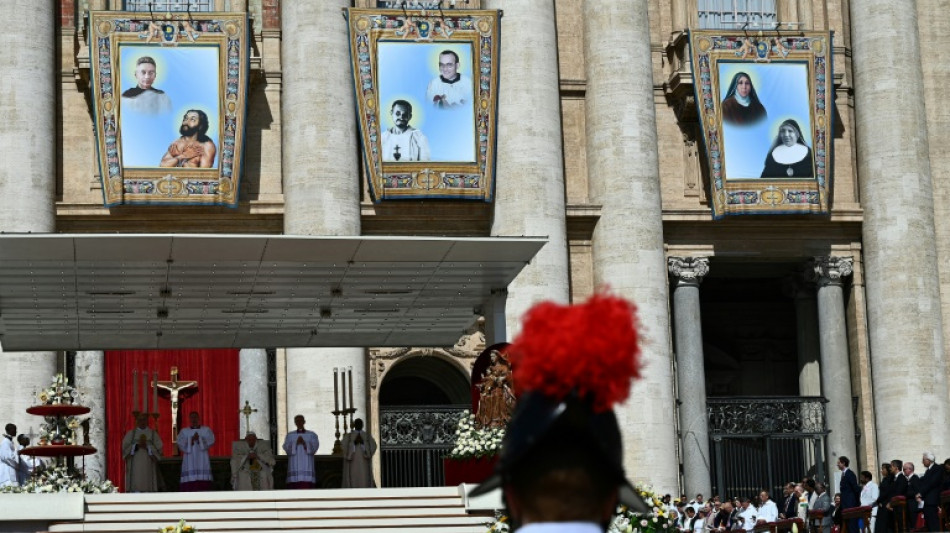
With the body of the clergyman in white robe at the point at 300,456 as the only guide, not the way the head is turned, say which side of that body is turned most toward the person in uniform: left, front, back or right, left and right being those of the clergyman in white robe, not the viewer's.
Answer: front

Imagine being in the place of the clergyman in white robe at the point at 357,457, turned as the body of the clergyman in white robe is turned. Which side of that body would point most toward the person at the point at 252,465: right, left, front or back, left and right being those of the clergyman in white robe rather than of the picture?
right

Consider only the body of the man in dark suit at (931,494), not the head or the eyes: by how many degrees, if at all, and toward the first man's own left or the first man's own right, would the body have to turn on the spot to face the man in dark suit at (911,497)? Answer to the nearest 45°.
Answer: approximately 45° to the first man's own right

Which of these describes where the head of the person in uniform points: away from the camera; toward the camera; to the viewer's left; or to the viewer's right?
away from the camera

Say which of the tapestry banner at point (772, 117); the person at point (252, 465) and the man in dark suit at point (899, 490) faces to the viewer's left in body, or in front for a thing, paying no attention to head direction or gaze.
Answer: the man in dark suit

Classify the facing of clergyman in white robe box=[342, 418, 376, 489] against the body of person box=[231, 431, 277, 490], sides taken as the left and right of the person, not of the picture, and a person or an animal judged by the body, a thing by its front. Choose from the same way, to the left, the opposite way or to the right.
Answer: the same way

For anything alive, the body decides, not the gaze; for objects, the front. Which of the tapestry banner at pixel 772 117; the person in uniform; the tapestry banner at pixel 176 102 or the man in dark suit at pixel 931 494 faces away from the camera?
the person in uniform

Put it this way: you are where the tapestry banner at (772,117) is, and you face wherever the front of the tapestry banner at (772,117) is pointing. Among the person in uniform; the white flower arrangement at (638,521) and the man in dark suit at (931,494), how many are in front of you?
3

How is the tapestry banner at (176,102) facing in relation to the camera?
toward the camera

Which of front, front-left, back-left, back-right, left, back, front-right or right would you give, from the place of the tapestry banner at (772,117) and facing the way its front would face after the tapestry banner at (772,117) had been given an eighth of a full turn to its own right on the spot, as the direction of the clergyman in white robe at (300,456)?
front

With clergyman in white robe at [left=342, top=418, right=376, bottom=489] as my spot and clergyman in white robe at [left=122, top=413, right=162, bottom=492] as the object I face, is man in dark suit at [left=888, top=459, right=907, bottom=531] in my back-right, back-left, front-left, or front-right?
back-left

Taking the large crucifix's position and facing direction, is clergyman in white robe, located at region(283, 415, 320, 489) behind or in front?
in front

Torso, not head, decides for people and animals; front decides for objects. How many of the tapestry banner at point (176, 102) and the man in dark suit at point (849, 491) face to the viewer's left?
1

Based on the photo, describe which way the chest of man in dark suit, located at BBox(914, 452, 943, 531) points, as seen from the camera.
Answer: to the viewer's left

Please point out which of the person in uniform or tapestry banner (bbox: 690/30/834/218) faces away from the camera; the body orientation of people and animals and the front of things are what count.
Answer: the person in uniform

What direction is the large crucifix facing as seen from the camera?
toward the camera

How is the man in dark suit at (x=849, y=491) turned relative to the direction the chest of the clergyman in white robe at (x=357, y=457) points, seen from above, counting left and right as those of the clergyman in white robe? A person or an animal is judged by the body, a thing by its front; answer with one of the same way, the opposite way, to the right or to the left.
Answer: to the right
